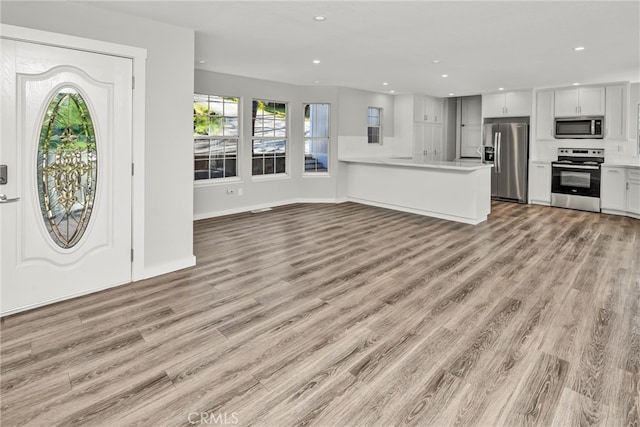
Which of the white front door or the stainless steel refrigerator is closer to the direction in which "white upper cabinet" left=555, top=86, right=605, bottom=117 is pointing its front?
the white front door

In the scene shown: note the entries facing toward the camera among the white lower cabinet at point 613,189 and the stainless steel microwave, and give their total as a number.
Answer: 2

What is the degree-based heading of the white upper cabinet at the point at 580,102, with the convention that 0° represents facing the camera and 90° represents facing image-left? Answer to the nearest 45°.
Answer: approximately 0°

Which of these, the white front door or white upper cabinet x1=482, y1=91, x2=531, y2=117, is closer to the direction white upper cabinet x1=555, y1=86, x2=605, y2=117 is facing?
the white front door

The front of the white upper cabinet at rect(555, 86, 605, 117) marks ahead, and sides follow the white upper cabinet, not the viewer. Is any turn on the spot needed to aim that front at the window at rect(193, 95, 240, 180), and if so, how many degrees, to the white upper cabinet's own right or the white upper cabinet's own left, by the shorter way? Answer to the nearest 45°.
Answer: approximately 45° to the white upper cabinet's own right

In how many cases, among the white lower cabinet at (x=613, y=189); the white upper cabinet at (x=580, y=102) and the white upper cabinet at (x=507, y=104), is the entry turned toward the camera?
3
